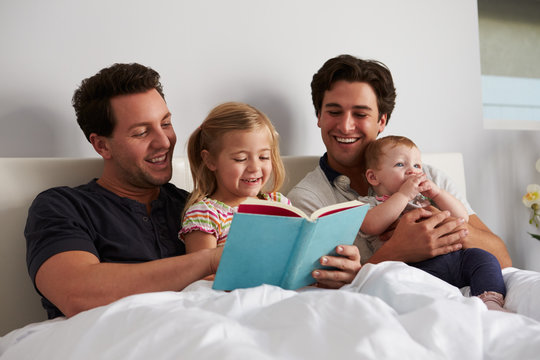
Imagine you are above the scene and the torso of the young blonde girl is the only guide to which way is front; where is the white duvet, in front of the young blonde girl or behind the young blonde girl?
in front

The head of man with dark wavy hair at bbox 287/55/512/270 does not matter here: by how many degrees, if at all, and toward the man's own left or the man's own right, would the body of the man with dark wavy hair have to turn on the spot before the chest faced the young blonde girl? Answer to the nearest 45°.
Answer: approximately 45° to the man's own right

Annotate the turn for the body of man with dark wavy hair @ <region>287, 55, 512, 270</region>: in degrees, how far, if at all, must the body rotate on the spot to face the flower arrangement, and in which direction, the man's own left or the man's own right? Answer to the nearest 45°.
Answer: approximately 135° to the man's own left

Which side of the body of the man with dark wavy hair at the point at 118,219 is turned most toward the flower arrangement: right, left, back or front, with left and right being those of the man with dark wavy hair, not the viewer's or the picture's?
left

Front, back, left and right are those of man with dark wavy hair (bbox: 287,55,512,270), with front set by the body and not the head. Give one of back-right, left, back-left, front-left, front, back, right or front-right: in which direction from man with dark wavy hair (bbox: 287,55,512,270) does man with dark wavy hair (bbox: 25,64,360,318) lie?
front-right

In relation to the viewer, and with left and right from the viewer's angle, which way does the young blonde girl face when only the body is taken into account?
facing the viewer and to the right of the viewer

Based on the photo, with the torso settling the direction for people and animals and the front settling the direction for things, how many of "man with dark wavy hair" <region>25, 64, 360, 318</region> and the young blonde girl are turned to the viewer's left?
0

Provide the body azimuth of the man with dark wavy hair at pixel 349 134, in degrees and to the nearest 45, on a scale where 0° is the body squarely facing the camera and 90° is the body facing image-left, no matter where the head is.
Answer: approximately 0°

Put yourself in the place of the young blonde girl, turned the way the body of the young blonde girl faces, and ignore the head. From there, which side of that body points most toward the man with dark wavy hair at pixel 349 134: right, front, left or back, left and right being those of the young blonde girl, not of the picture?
left
